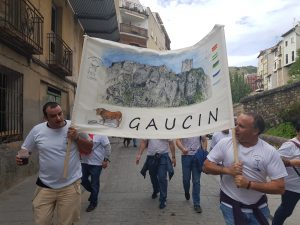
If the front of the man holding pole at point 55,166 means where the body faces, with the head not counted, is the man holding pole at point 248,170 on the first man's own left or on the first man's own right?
on the first man's own left

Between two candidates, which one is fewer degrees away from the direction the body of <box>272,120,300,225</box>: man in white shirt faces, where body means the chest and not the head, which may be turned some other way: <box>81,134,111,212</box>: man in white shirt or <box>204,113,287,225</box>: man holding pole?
the man holding pole

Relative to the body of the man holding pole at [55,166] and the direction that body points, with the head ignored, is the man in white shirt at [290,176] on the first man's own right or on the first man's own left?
on the first man's own left
